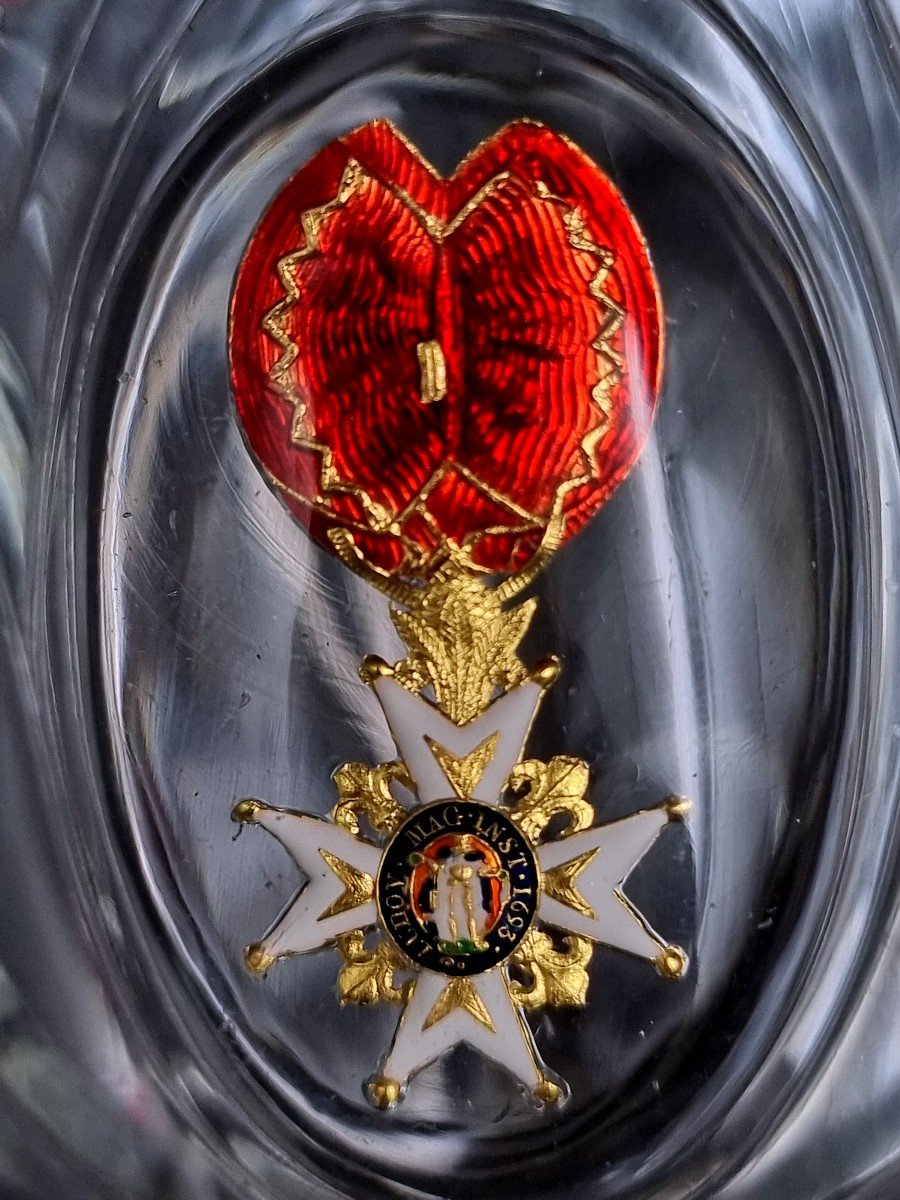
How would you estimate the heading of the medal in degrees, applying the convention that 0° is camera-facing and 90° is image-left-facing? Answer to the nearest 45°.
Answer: approximately 0°
